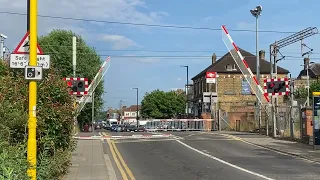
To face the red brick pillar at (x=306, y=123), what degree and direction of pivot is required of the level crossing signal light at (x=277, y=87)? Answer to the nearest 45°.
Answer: approximately 45° to its left

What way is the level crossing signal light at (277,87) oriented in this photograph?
toward the camera

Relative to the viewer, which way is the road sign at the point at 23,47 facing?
toward the camera

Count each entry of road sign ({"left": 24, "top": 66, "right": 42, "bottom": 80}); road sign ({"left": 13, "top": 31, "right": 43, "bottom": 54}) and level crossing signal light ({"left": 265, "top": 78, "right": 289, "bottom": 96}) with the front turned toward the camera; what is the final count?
3

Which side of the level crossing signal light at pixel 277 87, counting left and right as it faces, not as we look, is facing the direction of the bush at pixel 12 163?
front

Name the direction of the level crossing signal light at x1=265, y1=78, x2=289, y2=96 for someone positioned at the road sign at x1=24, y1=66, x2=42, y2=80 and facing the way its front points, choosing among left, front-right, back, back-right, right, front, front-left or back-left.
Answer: back-left

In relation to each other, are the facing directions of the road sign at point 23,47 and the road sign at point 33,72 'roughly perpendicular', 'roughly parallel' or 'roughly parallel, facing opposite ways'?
roughly parallel

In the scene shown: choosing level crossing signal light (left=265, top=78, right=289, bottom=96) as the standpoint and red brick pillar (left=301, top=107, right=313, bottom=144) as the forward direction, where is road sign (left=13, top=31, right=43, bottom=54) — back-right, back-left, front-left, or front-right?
front-right

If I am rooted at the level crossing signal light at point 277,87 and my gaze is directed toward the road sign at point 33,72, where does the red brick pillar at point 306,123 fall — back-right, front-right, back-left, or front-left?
front-left

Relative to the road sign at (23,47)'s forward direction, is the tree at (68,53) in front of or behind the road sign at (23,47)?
behind

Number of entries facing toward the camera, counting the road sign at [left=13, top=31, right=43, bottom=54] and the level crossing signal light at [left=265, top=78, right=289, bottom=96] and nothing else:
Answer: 2

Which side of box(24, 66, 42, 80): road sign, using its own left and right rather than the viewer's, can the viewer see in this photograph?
front
